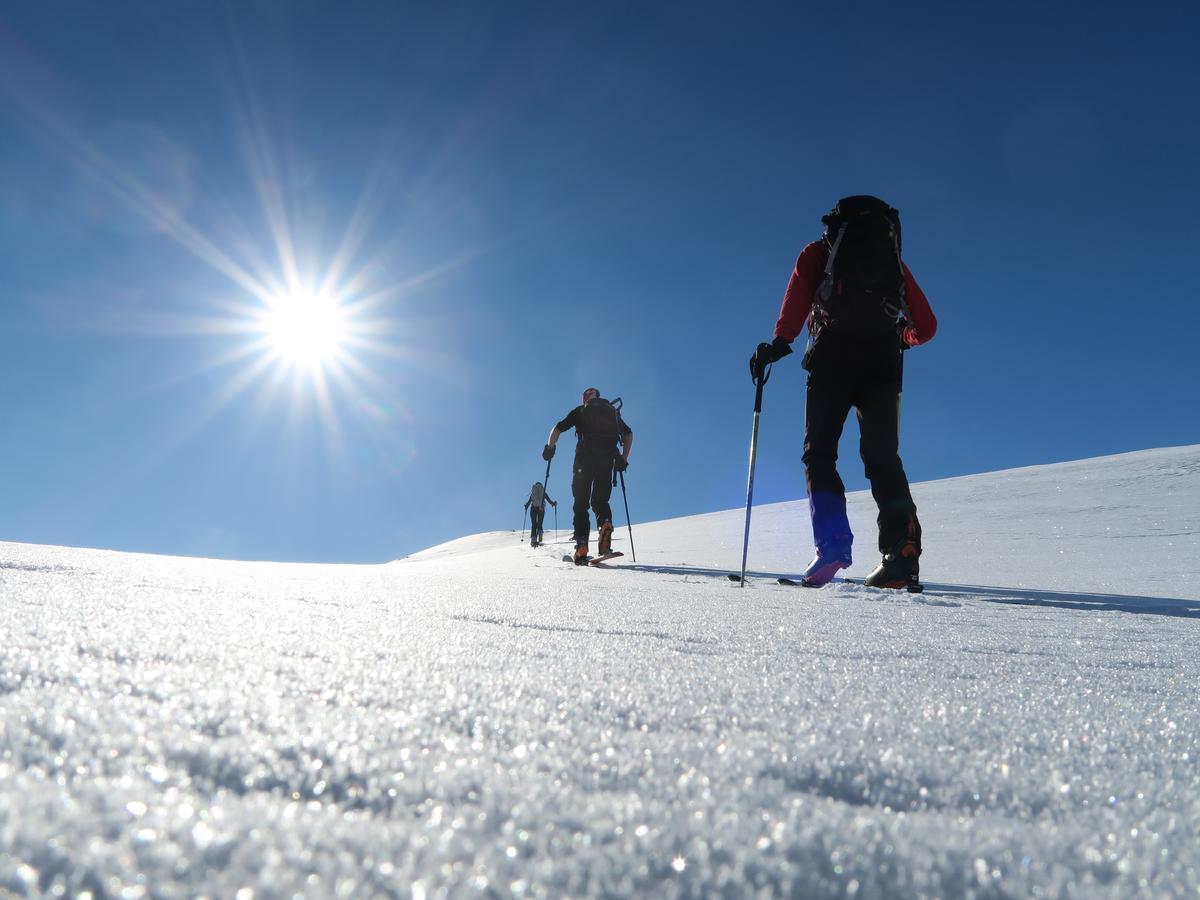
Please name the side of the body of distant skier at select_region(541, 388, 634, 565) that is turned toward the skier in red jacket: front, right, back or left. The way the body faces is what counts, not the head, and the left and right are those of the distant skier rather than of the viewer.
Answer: back

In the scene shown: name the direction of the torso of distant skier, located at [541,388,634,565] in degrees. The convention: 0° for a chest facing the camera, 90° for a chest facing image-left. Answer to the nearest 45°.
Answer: approximately 180°

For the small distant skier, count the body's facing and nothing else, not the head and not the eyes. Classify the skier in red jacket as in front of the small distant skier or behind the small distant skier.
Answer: behind

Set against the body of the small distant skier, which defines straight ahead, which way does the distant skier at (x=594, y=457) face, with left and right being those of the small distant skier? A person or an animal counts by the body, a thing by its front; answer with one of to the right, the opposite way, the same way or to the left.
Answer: the same way

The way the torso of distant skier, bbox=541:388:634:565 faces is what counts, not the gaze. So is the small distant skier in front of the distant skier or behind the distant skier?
in front

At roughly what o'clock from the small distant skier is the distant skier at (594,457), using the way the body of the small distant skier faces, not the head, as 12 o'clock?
The distant skier is roughly at 6 o'clock from the small distant skier.

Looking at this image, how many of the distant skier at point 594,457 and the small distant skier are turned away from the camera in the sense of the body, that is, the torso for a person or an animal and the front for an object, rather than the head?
2

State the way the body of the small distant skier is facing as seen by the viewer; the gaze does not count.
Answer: away from the camera
